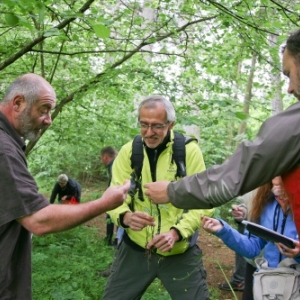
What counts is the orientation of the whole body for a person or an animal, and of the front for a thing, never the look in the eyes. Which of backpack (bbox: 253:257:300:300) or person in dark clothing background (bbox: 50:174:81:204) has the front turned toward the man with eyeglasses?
the person in dark clothing background

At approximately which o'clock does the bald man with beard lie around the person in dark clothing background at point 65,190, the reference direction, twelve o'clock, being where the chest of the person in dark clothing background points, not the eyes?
The bald man with beard is roughly at 12 o'clock from the person in dark clothing background.

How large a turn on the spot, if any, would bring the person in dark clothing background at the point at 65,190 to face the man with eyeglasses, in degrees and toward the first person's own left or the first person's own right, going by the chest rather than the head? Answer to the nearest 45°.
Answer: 0° — they already face them

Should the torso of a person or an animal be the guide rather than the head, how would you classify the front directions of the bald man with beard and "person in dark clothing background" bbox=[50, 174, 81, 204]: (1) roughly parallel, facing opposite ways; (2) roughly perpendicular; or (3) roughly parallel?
roughly perpendicular

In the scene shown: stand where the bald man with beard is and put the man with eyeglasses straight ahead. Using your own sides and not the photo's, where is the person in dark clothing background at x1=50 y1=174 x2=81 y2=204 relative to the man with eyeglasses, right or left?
left

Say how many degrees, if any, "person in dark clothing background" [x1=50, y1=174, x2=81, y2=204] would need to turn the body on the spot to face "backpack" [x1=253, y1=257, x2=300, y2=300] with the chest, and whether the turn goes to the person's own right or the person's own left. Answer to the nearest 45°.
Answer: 0° — they already face it

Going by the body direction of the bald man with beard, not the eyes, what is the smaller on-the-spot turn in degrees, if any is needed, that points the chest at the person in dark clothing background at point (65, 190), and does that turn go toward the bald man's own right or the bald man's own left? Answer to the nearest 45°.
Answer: approximately 90° to the bald man's own left

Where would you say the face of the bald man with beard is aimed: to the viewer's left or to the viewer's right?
to the viewer's right

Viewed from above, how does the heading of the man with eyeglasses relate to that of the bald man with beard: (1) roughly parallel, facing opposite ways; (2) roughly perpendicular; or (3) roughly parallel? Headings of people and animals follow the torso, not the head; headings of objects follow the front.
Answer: roughly perpendicular

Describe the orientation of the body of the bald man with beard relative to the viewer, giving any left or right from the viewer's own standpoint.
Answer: facing to the right of the viewer
